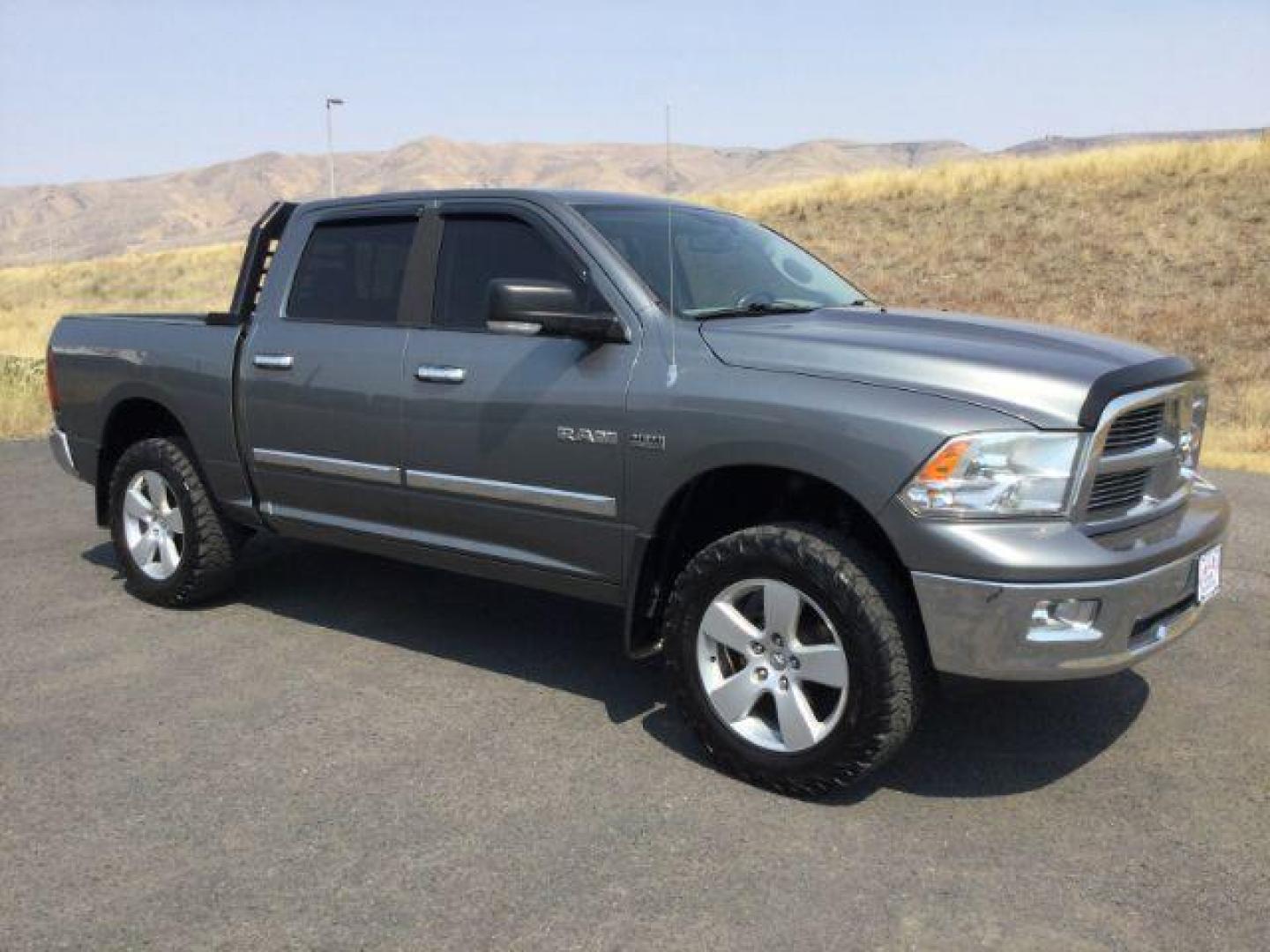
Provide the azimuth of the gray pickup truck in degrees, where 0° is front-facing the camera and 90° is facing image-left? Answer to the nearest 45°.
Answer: approximately 315°
